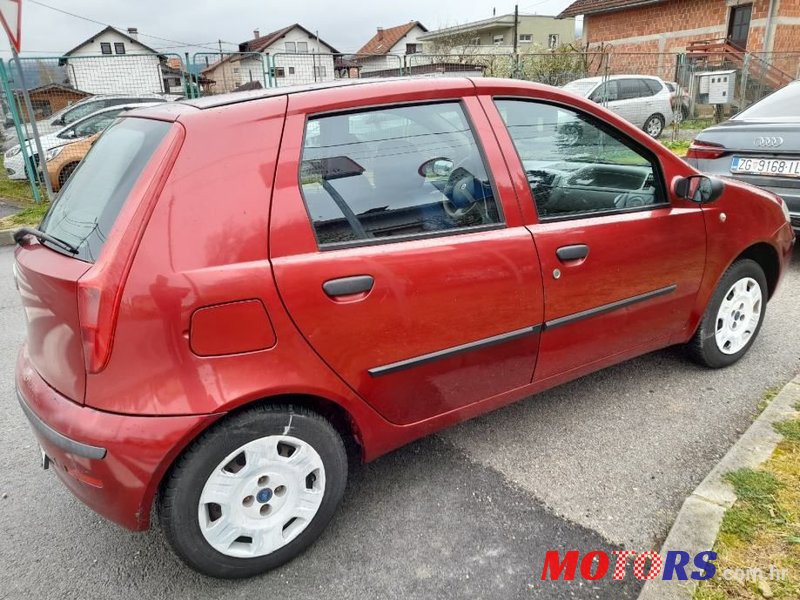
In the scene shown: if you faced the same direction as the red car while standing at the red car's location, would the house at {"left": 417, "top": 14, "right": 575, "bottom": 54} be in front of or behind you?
in front

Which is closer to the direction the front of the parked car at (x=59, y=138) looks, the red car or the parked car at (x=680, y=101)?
the red car

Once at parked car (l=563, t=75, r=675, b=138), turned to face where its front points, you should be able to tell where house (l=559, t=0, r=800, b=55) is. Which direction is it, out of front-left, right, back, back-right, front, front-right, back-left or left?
back-right

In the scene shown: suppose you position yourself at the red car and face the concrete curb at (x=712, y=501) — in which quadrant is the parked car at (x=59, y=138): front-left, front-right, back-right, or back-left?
back-left

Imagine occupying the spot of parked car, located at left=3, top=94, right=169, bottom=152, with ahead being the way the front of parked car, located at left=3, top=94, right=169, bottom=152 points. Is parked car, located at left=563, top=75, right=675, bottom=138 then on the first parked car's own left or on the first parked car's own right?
on the first parked car's own left

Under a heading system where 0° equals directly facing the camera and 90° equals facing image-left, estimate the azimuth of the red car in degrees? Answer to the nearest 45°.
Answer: approximately 225°

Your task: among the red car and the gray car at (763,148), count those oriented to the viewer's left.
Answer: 0

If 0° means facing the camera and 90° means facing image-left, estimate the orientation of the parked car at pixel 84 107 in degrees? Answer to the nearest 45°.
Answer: approximately 45°

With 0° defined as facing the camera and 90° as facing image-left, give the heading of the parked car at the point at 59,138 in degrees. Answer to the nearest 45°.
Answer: approximately 45°
